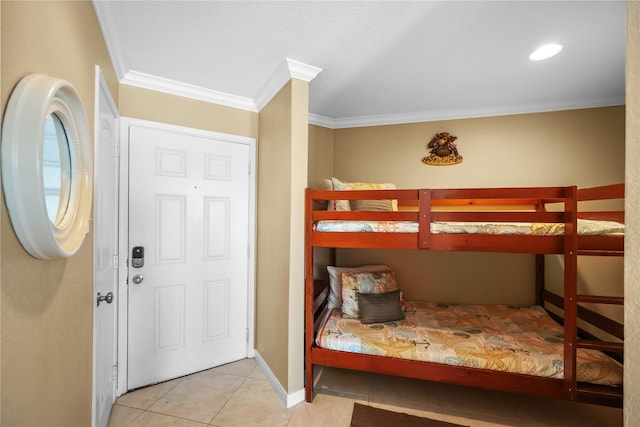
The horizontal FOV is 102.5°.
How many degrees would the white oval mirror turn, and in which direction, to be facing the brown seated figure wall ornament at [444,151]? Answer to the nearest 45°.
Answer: approximately 45° to its left

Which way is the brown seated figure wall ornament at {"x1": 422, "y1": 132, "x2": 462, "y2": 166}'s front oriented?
toward the camera

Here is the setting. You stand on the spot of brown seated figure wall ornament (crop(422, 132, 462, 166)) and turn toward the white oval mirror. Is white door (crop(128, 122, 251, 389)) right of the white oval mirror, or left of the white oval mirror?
right

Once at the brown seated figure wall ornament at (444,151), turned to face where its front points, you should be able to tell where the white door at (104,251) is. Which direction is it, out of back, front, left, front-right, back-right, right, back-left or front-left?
front-right

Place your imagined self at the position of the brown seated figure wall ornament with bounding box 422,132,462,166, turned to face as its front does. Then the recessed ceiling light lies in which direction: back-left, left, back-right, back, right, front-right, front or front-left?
front-left

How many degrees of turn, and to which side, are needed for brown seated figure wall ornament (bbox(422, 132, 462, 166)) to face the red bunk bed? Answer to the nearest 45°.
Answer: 0° — it already faces it

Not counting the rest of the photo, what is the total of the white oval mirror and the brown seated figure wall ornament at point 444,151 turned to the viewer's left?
0

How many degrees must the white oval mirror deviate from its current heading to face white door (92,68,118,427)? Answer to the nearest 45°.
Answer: approximately 135° to its left

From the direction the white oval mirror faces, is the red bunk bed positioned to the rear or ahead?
ahead

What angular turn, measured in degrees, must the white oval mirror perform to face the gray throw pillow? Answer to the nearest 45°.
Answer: approximately 45° to its left

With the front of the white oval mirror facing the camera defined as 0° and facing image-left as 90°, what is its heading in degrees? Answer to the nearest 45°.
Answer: approximately 315°

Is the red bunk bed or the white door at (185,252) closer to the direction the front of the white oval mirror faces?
the red bunk bed
